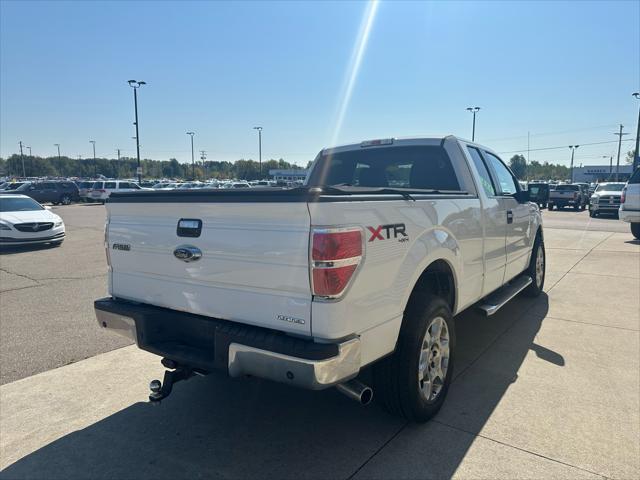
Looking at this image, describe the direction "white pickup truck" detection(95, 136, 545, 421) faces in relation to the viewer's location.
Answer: facing away from the viewer and to the right of the viewer

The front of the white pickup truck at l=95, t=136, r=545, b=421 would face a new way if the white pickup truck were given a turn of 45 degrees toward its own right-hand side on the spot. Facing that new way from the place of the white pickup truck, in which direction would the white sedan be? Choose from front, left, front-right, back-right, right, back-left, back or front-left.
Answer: back-left
